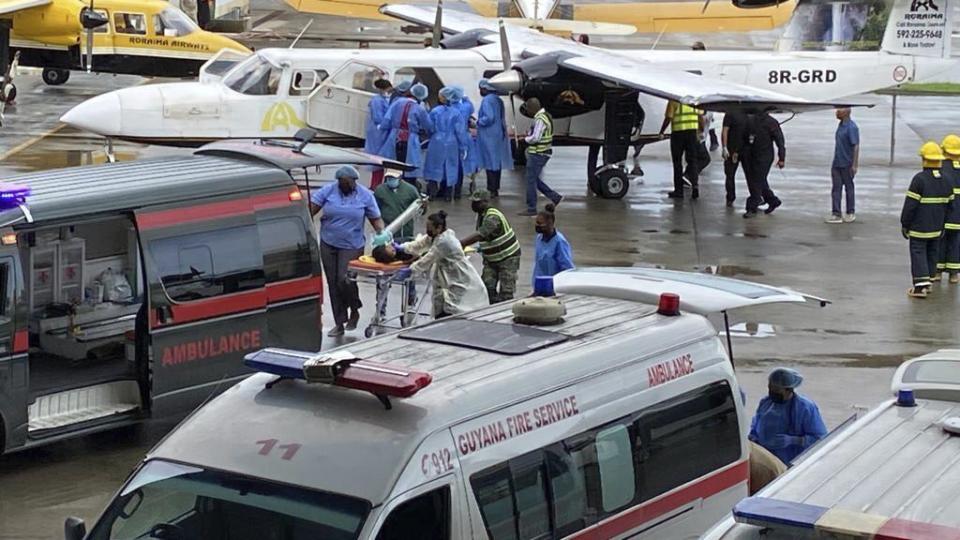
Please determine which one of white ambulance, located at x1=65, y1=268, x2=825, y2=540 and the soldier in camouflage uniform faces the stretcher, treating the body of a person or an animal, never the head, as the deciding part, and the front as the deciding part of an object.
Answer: the soldier in camouflage uniform

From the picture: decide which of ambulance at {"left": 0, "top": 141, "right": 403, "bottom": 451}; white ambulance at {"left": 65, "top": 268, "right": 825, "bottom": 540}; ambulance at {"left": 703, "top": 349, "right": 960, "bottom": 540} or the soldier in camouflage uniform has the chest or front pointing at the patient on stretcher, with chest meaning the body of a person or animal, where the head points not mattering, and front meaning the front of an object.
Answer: the soldier in camouflage uniform

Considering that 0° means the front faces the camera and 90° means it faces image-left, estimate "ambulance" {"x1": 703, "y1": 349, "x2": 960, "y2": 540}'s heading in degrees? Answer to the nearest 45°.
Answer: approximately 45°

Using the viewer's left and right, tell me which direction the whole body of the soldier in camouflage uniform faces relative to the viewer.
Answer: facing to the left of the viewer

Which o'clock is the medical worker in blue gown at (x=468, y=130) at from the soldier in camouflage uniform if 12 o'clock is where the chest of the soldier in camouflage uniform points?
The medical worker in blue gown is roughly at 3 o'clock from the soldier in camouflage uniform.

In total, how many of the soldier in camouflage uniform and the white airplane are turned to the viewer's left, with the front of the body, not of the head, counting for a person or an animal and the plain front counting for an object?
2

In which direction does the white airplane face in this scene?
to the viewer's left

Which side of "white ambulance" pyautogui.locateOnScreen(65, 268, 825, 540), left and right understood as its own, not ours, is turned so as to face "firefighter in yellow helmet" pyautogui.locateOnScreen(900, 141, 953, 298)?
back

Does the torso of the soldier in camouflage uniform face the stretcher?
yes

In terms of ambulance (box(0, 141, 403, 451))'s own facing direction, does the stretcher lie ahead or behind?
behind

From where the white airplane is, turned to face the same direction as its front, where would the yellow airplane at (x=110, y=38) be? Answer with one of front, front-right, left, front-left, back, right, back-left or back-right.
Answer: front-right

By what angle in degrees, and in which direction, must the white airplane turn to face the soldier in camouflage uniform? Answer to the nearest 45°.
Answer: approximately 90° to its left

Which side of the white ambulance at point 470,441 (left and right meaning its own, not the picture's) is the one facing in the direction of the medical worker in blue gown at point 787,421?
back

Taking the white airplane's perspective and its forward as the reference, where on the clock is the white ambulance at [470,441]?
The white ambulance is roughly at 9 o'clock from the white airplane.

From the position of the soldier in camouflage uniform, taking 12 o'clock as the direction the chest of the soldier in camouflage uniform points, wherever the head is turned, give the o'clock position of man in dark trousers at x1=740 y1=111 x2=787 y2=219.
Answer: The man in dark trousers is roughly at 4 o'clock from the soldier in camouflage uniform.

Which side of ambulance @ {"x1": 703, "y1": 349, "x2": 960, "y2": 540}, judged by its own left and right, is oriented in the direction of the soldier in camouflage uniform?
right
